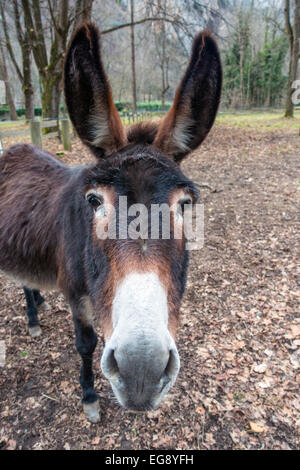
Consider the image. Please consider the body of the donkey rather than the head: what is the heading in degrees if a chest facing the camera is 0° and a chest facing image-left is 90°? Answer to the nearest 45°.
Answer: approximately 315°

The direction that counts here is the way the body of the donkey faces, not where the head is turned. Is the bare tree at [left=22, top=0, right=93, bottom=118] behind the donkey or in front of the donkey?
behind
